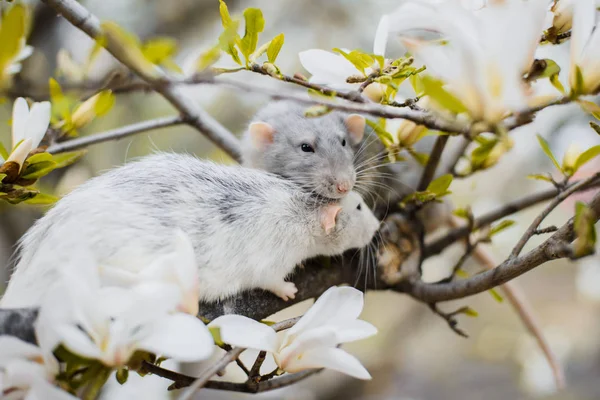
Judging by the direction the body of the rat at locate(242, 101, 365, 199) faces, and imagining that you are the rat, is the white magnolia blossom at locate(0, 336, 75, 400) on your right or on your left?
on your right

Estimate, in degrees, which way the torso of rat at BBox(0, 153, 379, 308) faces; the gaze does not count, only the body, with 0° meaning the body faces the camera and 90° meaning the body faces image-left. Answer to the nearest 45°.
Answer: approximately 270°

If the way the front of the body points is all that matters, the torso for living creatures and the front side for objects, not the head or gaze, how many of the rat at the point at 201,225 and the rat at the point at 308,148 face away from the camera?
0

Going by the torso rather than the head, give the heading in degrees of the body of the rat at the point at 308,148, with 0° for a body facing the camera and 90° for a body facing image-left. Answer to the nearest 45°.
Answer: approximately 315°
